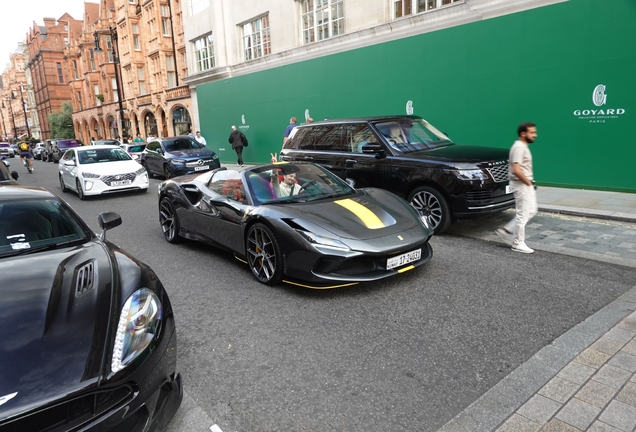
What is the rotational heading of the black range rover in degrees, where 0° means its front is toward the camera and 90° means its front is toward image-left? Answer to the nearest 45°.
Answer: approximately 315°

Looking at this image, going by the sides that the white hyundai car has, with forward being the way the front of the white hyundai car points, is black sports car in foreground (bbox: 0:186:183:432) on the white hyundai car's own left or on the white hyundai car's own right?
on the white hyundai car's own right

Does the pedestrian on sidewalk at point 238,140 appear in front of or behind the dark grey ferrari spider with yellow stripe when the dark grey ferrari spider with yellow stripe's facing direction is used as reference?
behind

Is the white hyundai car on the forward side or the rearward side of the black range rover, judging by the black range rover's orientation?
on the rearward side

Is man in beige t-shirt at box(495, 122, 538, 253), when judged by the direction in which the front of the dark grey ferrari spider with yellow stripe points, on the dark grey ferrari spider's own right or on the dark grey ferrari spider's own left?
on the dark grey ferrari spider's own left

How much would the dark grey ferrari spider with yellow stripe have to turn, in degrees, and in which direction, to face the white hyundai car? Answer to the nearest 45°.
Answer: approximately 180°

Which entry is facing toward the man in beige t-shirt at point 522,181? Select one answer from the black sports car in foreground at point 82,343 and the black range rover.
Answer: the black range rover
